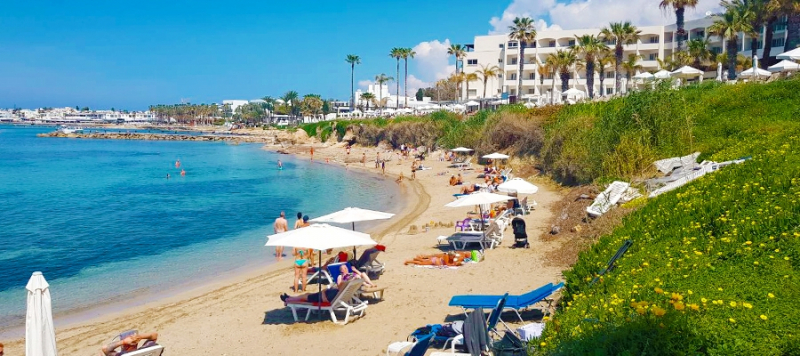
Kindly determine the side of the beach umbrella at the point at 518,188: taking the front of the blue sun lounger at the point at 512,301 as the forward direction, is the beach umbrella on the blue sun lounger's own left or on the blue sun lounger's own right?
on the blue sun lounger's own right

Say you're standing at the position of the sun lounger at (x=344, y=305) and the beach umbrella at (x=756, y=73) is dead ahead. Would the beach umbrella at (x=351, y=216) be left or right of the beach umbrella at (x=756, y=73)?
left

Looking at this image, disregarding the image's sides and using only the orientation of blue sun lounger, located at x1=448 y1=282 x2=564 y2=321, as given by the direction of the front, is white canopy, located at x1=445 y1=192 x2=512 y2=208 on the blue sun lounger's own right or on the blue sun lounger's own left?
on the blue sun lounger's own right

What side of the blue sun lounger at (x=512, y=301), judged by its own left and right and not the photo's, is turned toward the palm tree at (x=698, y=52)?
right

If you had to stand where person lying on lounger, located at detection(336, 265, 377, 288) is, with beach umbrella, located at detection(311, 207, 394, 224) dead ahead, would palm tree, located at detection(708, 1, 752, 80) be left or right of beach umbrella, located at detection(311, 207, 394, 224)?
right

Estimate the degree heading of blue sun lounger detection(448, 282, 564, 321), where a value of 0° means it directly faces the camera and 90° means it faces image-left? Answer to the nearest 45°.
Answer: approximately 90°

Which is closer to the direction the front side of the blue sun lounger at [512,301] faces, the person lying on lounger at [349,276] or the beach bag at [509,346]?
the person lying on lounger

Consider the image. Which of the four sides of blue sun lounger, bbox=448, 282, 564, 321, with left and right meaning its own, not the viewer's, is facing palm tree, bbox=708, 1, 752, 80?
right
